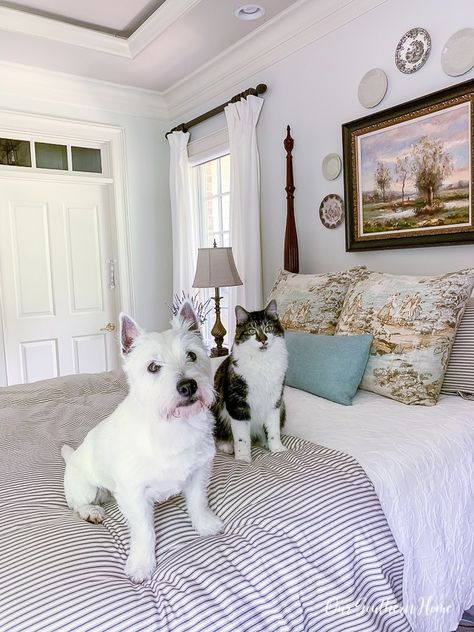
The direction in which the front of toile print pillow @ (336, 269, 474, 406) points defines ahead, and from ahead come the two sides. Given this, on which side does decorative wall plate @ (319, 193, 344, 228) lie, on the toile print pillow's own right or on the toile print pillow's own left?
on the toile print pillow's own right

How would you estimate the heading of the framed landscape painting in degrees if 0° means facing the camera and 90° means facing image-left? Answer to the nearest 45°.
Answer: approximately 45°

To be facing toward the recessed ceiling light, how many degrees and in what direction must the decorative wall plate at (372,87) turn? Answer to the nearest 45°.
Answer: approximately 45° to its right

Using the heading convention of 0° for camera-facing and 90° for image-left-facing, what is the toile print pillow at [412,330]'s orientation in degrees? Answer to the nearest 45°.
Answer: approximately 45°

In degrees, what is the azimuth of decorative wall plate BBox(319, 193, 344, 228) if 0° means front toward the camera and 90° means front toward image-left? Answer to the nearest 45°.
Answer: approximately 45°

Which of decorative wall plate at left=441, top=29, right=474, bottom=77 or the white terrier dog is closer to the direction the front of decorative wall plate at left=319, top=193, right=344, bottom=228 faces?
the white terrier dog

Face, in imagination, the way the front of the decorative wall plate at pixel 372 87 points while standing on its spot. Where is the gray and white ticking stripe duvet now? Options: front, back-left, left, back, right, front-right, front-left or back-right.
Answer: front-left

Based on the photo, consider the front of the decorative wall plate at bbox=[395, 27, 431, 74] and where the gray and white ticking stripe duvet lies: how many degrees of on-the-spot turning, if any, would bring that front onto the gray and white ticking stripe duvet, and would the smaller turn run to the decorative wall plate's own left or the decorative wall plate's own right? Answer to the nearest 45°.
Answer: approximately 45° to the decorative wall plate's own left

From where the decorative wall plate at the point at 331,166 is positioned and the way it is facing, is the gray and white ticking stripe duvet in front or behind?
in front

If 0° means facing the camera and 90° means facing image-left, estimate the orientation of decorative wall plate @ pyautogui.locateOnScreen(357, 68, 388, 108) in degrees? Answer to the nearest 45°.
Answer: approximately 45°

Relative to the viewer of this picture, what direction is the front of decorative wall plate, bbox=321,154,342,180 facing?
facing the viewer and to the left of the viewer

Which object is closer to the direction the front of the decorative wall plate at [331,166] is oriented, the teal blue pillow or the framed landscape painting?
the teal blue pillow

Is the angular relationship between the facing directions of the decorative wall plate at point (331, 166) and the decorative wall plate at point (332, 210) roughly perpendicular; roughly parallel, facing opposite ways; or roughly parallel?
roughly parallel

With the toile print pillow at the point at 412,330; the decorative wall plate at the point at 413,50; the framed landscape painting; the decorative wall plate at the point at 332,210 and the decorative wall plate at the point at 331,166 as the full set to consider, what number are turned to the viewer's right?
0

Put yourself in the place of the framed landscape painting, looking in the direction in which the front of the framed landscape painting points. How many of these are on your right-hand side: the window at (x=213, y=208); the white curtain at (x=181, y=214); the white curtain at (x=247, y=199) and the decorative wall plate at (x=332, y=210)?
4

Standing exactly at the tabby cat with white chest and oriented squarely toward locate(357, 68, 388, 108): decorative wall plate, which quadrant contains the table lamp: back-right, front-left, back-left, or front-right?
front-left
